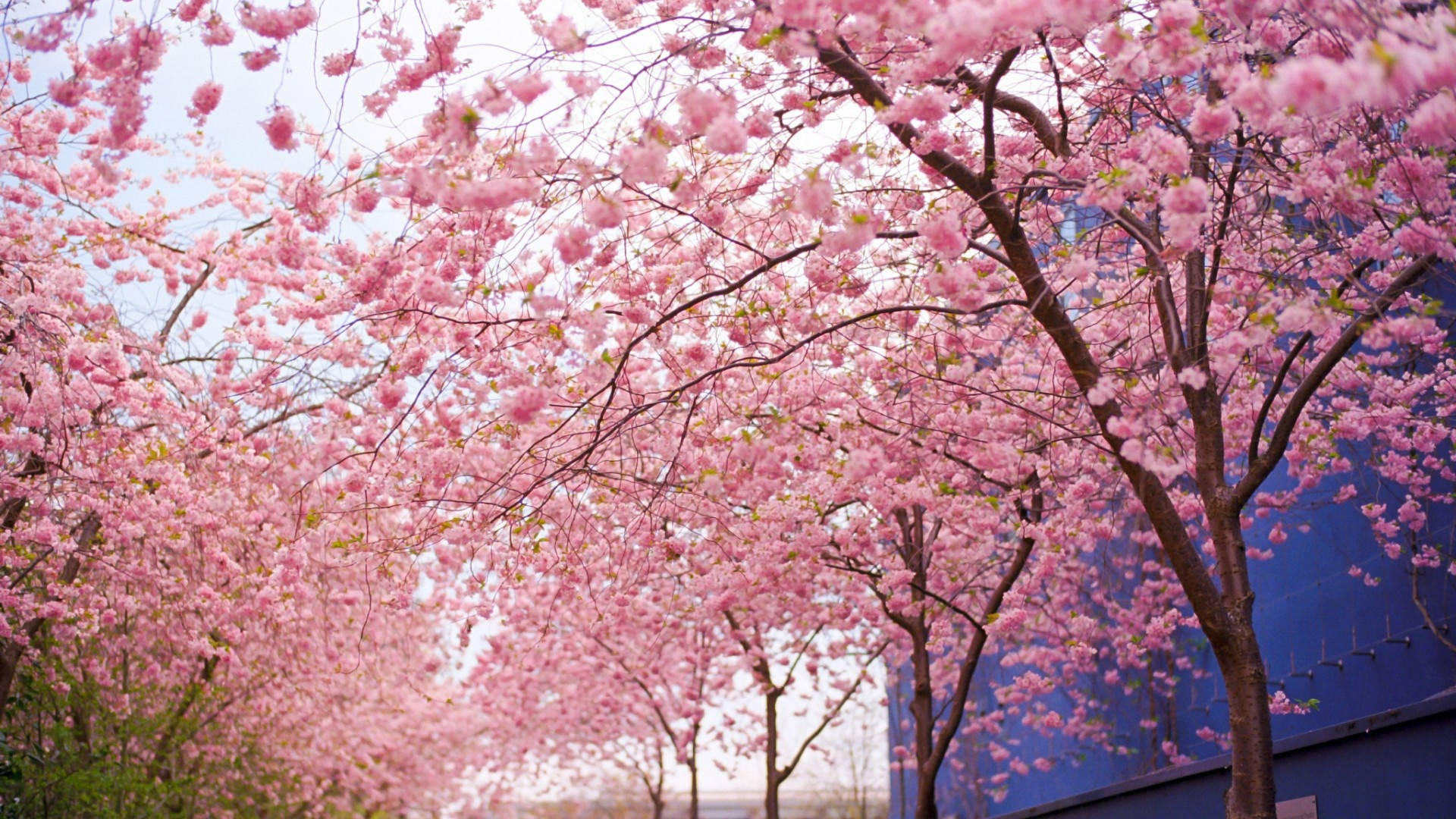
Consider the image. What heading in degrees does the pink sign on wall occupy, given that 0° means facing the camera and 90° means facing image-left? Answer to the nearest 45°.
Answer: approximately 45°
